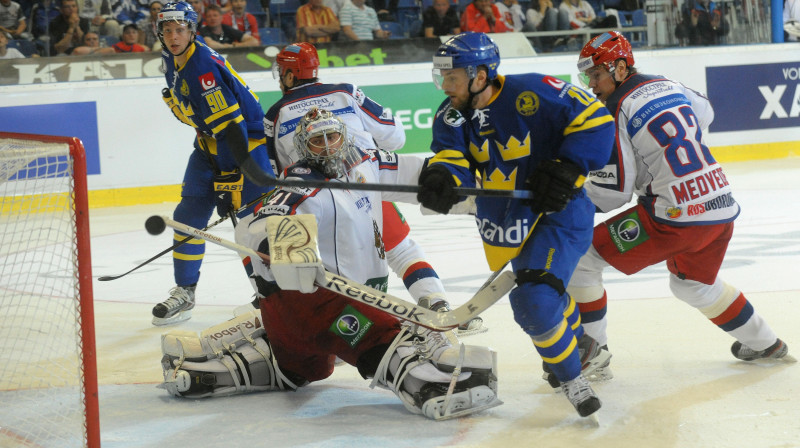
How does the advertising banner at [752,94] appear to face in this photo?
toward the camera

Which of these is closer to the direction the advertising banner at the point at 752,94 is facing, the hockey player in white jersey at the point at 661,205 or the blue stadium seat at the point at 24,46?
the hockey player in white jersey

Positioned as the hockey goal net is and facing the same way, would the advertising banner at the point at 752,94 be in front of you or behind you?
in front

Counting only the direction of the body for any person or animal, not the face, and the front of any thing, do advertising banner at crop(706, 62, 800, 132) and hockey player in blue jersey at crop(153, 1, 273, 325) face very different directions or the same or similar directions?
same or similar directions

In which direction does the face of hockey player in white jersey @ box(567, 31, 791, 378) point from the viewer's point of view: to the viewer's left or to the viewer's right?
to the viewer's left

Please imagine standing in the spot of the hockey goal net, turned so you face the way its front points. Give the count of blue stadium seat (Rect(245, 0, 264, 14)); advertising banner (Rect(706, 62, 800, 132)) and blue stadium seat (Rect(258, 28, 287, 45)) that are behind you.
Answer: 0

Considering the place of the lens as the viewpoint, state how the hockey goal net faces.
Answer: facing away from the viewer and to the right of the viewer

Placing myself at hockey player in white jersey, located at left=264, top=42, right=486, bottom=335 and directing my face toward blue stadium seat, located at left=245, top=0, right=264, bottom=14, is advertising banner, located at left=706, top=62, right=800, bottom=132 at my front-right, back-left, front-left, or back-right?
front-right

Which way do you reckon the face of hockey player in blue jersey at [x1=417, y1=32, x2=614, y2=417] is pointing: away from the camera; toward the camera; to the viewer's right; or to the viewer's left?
to the viewer's left

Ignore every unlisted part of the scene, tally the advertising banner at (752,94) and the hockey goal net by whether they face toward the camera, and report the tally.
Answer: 1

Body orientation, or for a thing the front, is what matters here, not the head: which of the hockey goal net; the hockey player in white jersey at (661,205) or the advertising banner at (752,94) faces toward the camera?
the advertising banner

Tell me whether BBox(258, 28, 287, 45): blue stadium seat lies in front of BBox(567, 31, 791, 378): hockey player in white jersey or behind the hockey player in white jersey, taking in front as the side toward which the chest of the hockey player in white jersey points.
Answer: in front

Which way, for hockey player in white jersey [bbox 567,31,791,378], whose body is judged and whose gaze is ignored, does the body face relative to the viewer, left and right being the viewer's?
facing away from the viewer and to the left of the viewer

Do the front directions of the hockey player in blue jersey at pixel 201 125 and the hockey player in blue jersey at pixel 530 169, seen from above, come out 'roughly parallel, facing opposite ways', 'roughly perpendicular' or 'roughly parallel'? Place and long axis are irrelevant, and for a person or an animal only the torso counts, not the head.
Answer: roughly parallel

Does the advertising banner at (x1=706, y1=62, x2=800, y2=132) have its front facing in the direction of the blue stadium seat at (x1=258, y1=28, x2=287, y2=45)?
no
